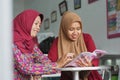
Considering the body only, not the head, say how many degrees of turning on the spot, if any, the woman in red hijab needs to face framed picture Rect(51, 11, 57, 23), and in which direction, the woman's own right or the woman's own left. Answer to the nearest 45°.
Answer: approximately 90° to the woman's own left

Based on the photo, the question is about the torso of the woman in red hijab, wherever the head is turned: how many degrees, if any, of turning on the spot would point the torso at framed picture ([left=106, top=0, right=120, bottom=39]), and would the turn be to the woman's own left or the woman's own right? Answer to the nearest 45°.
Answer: approximately 45° to the woman's own left

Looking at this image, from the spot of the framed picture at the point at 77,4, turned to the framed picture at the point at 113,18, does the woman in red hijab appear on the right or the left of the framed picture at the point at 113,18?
right

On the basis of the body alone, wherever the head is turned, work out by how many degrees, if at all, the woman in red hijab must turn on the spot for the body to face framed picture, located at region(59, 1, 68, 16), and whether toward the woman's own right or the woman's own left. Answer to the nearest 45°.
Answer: approximately 90° to the woman's own left

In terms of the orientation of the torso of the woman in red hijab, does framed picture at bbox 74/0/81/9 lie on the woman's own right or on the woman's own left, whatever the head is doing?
on the woman's own left

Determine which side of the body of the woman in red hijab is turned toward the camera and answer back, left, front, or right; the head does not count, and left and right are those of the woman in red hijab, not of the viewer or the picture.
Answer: right
